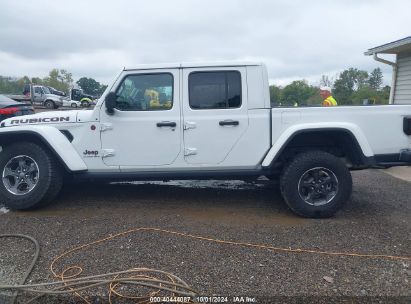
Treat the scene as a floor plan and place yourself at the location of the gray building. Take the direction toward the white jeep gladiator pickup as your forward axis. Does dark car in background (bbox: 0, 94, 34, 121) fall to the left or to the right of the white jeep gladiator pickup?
right

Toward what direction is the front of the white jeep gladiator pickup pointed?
to the viewer's left

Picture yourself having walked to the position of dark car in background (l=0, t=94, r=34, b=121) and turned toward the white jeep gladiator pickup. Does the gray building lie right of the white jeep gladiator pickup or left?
left

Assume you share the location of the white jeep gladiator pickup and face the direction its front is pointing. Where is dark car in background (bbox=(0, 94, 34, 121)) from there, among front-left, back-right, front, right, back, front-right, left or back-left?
front-right

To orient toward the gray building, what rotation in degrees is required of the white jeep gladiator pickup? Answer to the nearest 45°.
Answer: approximately 135° to its right

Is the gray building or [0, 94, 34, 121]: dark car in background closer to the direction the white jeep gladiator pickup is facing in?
the dark car in background
